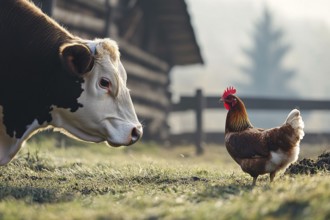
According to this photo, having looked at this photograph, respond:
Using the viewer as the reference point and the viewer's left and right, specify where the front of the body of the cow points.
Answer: facing to the right of the viewer

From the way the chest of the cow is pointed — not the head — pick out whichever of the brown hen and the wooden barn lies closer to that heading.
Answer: the brown hen

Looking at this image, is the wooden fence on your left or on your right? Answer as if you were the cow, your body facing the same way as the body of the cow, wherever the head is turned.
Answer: on your left

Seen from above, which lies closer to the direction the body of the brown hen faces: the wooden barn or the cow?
the cow

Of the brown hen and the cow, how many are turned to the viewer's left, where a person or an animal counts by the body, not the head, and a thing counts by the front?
1

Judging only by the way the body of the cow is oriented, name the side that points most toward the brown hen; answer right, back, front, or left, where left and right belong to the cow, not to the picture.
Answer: front

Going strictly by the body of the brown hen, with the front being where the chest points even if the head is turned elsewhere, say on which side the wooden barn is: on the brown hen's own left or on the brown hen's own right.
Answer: on the brown hen's own right

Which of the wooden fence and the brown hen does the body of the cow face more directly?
the brown hen

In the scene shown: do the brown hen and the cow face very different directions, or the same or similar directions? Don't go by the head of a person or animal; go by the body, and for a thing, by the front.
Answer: very different directions

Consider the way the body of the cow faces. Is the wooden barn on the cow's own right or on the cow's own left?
on the cow's own left

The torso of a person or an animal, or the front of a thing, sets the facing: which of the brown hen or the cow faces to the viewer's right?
the cow

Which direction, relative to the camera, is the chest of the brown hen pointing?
to the viewer's left

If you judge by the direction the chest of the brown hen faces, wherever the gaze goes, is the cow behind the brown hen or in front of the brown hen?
in front
